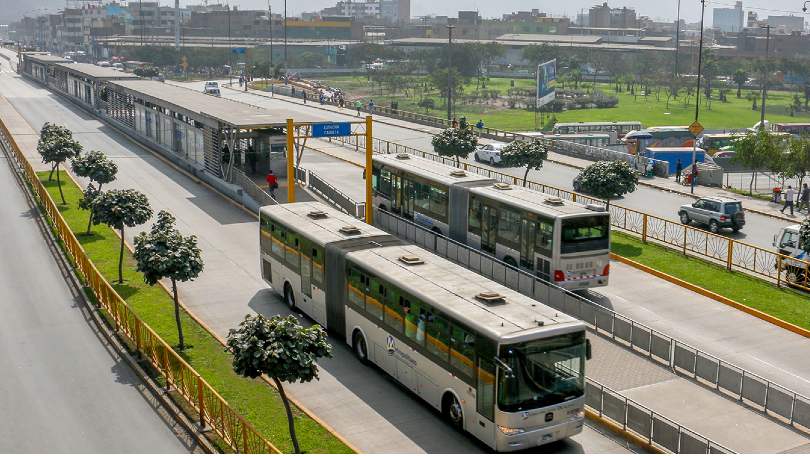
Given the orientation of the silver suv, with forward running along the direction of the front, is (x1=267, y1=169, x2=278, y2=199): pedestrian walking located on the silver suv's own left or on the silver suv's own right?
on the silver suv's own left

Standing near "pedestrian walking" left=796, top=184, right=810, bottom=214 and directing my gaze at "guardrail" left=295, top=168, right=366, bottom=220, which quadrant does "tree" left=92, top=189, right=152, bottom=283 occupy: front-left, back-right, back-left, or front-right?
front-left

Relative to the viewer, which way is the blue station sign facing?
toward the camera

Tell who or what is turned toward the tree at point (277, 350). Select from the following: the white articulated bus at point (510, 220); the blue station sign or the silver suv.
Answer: the blue station sign

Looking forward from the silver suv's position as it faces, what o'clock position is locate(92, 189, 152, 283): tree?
The tree is roughly at 9 o'clock from the silver suv.

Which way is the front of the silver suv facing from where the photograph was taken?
facing away from the viewer and to the left of the viewer

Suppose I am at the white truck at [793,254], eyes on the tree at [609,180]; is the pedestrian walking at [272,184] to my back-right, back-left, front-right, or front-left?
front-left

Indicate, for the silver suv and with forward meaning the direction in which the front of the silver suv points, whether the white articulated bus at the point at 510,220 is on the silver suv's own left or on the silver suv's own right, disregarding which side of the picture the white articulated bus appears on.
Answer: on the silver suv's own left

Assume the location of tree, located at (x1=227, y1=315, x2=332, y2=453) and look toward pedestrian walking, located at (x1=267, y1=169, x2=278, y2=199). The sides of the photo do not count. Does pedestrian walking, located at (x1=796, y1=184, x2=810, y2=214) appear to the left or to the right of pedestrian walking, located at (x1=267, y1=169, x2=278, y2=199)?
right

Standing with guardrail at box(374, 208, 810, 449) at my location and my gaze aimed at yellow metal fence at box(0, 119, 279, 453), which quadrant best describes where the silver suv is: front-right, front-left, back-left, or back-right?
back-right

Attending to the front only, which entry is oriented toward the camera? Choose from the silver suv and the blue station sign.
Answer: the blue station sign
